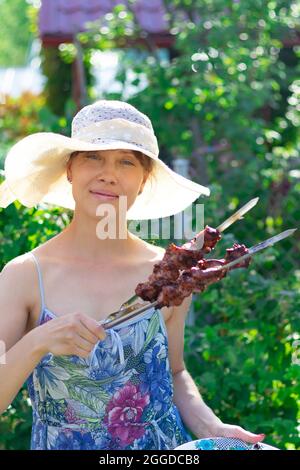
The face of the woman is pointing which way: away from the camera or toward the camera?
toward the camera

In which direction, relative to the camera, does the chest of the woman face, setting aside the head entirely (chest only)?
toward the camera
